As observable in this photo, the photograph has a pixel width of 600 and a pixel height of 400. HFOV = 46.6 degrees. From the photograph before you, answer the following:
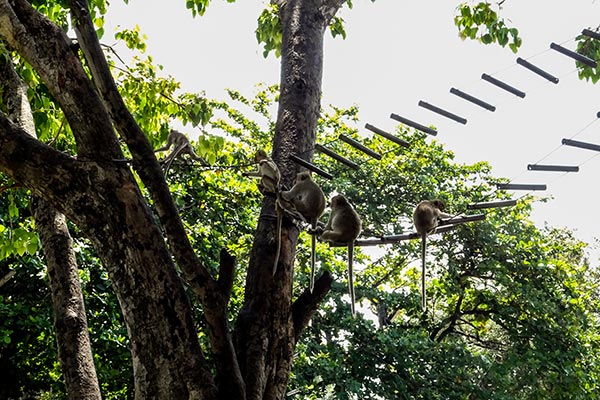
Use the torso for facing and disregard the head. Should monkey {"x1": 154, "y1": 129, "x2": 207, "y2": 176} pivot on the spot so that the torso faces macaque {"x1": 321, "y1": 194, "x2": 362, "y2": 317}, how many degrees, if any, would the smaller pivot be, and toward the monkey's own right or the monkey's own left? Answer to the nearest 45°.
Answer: approximately 135° to the monkey's own left

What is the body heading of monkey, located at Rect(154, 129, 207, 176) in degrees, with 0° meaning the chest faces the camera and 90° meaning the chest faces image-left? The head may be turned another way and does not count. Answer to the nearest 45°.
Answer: approximately 90°
